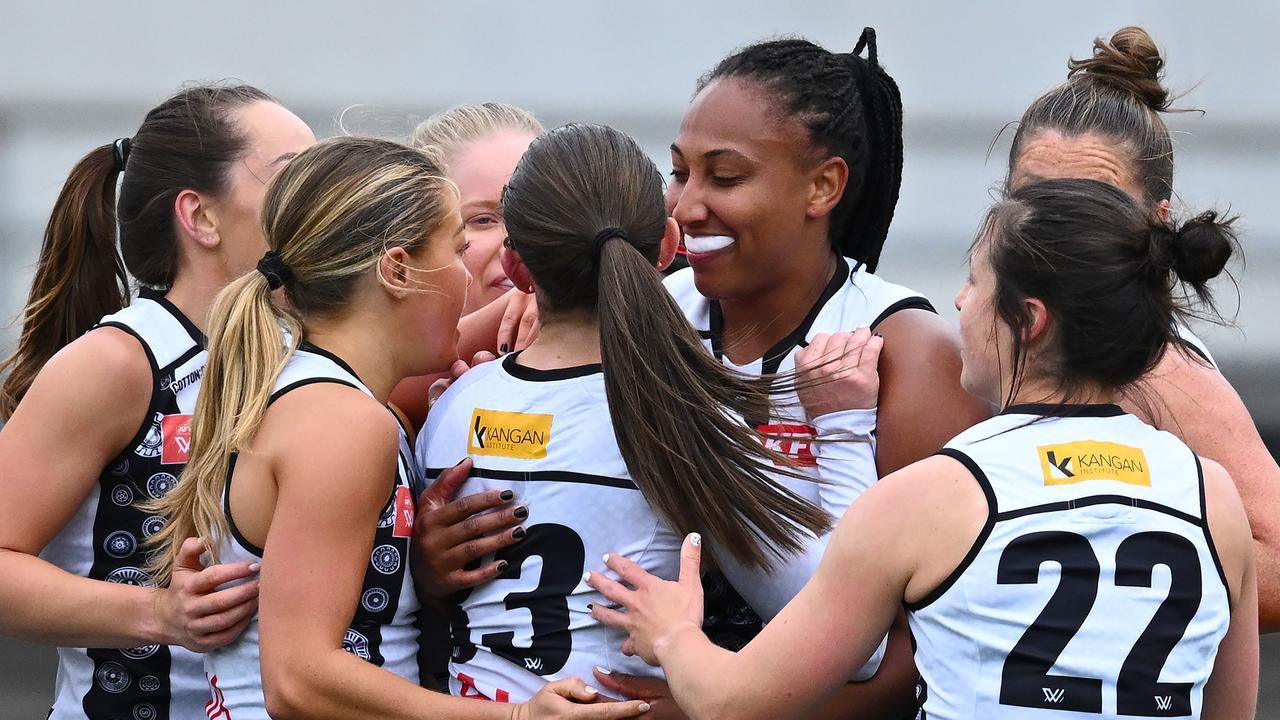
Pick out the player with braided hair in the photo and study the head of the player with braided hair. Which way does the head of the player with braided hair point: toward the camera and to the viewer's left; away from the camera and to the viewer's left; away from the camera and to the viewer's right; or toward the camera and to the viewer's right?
toward the camera and to the viewer's left

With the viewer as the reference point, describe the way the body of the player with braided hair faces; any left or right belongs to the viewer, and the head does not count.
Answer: facing the viewer and to the left of the viewer
